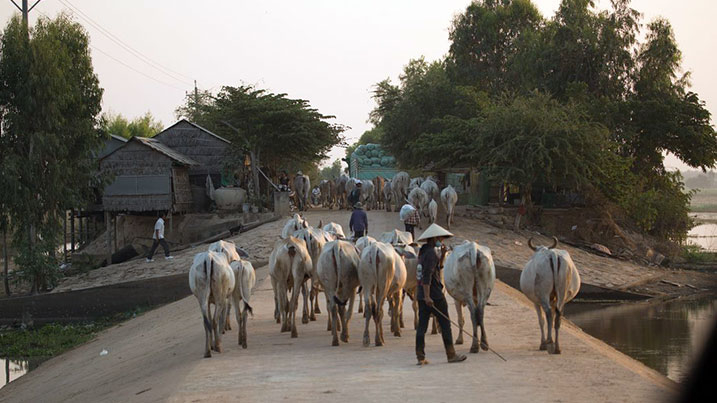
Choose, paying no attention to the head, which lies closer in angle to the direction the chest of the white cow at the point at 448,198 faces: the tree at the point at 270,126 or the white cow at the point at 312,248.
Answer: the tree

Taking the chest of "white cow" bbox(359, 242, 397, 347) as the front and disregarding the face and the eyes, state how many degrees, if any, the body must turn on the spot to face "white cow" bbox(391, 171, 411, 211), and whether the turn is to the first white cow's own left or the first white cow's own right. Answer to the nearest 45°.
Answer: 0° — it already faces it

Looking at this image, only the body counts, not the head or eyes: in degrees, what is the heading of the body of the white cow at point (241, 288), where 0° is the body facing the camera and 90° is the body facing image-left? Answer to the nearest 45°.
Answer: approximately 180°

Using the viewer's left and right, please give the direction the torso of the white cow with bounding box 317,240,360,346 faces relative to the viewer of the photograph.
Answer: facing away from the viewer

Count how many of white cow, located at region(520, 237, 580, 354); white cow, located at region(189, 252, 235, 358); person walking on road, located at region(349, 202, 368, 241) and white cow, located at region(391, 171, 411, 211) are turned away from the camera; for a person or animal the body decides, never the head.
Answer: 4

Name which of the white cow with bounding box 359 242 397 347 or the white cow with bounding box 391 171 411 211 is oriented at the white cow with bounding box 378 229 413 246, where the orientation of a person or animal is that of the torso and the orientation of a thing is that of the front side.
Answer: the white cow with bounding box 359 242 397 347

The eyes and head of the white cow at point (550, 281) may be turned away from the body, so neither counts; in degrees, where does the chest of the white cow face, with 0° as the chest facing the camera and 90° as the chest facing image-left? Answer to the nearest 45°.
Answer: approximately 180°

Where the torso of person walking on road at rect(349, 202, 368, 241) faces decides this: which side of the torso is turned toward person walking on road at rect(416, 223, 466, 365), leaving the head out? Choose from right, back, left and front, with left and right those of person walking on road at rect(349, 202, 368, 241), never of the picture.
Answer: back

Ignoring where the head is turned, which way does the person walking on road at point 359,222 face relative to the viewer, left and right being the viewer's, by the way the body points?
facing away from the viewer

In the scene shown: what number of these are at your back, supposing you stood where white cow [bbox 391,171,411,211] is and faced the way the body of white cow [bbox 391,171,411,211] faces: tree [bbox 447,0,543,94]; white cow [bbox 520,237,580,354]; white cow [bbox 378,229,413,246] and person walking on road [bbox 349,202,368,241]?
3

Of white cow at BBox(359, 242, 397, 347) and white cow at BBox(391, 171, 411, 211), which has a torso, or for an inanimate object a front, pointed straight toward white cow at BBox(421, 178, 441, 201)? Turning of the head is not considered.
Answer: white cow at BBox(359, 242, 397, 347)

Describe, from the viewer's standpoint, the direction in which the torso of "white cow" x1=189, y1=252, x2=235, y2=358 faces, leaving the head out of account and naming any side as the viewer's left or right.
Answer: facing away from the viewer

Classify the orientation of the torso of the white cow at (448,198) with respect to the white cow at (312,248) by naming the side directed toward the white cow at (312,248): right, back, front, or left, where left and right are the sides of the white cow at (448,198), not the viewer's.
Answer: back

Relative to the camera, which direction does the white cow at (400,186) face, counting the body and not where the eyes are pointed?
away from the camera

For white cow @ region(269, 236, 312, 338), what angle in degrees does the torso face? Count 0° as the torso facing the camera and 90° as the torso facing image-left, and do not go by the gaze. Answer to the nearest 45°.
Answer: approximately 180°

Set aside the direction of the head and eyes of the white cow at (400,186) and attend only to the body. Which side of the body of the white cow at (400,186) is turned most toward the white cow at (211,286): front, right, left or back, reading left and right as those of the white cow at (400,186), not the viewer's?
back

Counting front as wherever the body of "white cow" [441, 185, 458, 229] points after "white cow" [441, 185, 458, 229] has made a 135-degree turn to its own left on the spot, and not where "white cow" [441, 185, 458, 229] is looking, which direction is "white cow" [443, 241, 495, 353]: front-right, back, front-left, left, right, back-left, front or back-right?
front-left
